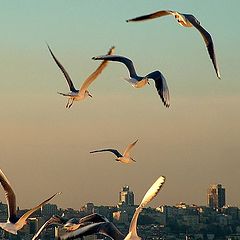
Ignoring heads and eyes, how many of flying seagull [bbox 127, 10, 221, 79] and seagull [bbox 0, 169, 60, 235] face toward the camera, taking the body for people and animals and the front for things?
0

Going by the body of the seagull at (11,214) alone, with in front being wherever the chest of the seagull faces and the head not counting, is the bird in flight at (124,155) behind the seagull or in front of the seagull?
in front

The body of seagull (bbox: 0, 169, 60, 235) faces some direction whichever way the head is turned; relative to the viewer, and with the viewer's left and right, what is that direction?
facing away from the viewer and to the right of the viewer
